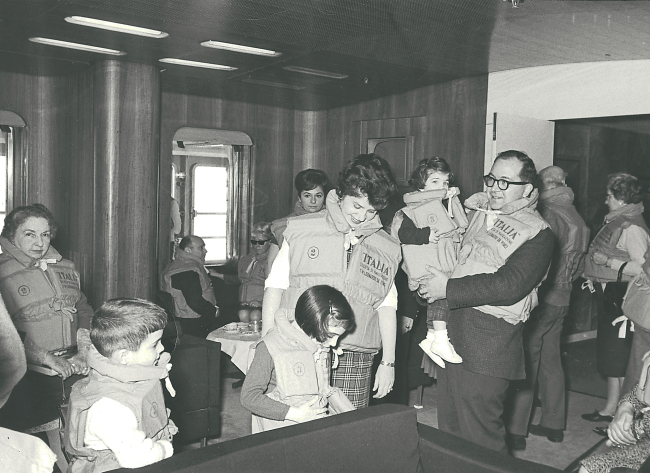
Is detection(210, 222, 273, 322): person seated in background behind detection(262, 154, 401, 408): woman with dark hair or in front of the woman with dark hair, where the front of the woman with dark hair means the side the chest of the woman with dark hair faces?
behind

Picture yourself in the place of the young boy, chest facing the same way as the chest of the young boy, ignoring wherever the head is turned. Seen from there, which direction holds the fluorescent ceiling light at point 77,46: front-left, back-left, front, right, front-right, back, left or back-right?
left

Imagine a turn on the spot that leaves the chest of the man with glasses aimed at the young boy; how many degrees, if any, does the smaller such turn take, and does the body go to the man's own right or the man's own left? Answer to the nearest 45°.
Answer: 0° — they already face them

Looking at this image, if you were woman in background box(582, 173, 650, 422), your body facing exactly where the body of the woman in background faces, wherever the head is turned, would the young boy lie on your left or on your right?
on your left

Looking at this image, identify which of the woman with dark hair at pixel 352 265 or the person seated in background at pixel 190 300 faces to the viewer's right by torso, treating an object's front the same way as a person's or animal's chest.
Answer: the person seated in background

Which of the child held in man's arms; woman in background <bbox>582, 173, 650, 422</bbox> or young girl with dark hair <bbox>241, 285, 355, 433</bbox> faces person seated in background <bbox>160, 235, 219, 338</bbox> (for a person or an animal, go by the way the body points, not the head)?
the woman in background

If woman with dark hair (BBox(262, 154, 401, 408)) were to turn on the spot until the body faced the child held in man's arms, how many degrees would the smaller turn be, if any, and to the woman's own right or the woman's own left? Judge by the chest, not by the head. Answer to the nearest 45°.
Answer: approximately 135° to the woman's own left

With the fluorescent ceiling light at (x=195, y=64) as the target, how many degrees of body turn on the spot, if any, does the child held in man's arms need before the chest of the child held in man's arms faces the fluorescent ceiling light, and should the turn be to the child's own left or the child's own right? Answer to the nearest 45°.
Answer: approximately 180°

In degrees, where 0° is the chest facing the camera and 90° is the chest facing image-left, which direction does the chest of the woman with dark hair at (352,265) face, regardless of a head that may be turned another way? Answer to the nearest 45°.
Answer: approximately 0°

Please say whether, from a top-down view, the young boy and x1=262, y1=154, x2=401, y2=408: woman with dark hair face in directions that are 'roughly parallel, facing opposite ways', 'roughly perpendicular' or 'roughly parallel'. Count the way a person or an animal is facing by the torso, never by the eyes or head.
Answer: roughly perpendicular

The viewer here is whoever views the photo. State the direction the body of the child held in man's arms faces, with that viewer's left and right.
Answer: facing the viewer and to the right of the viewer

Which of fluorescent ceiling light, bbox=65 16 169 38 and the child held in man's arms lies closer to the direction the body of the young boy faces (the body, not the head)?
the child held in man's arms

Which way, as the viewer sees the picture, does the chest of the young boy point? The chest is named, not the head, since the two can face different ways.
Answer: to the viewer's right

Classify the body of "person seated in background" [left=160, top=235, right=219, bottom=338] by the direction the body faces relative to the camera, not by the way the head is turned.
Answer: to the viewer's right

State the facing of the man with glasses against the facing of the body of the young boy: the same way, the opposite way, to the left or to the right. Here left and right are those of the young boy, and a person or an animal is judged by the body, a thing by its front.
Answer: the opposite way
